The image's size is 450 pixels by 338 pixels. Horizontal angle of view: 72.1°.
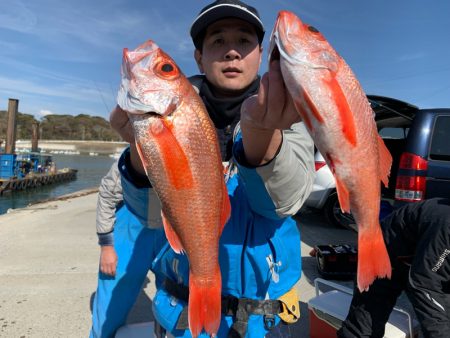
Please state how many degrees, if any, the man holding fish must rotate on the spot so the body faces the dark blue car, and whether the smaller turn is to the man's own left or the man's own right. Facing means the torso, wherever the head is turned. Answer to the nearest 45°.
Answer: approximately 135° to the man's own left

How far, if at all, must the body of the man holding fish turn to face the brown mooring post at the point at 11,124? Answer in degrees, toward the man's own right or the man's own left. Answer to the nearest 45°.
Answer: approximately 135° to the man's own right

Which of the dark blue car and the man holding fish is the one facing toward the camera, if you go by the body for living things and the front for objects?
the man holding fish

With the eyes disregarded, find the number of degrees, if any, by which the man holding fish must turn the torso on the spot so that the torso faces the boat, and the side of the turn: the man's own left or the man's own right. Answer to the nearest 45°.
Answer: approximately 135° to the man's own right

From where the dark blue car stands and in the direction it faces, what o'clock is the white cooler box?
The white cooler box is roughly at 5 o'clock from the dark blue car.

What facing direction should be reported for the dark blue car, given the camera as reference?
facing away from the viewer and to the right of the viewer

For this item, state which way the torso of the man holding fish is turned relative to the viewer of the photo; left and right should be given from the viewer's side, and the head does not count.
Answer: facing the viewer

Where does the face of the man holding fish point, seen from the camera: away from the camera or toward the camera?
toward the camera

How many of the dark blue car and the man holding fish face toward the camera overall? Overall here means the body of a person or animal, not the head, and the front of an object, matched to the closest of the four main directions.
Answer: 1
